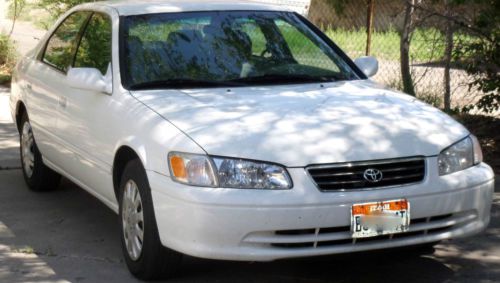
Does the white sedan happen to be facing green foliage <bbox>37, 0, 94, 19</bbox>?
no

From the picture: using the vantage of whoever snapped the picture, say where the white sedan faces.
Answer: facing the viewer and to the right of the viewer

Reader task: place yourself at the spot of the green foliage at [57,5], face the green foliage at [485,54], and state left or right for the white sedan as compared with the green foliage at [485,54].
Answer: right

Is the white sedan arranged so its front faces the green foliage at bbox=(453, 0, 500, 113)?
no

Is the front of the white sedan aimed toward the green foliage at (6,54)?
no

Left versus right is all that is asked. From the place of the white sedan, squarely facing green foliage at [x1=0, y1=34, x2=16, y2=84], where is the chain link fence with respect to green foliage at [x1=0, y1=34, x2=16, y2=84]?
right
